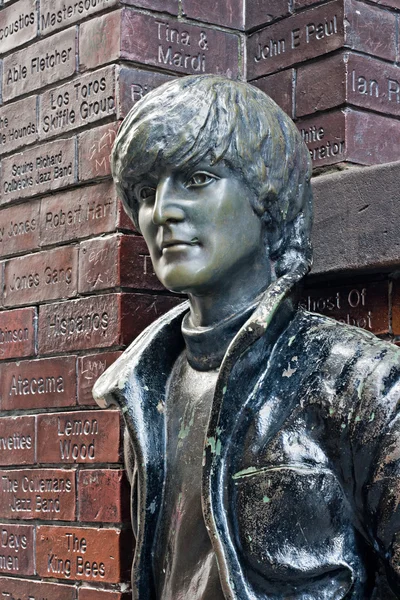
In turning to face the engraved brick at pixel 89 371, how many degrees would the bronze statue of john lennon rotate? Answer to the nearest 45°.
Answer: approximately 90° to its right

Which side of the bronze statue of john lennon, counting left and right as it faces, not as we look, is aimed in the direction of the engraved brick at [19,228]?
right

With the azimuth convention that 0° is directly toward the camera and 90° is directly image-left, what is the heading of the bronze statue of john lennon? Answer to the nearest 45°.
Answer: approximately 45°
